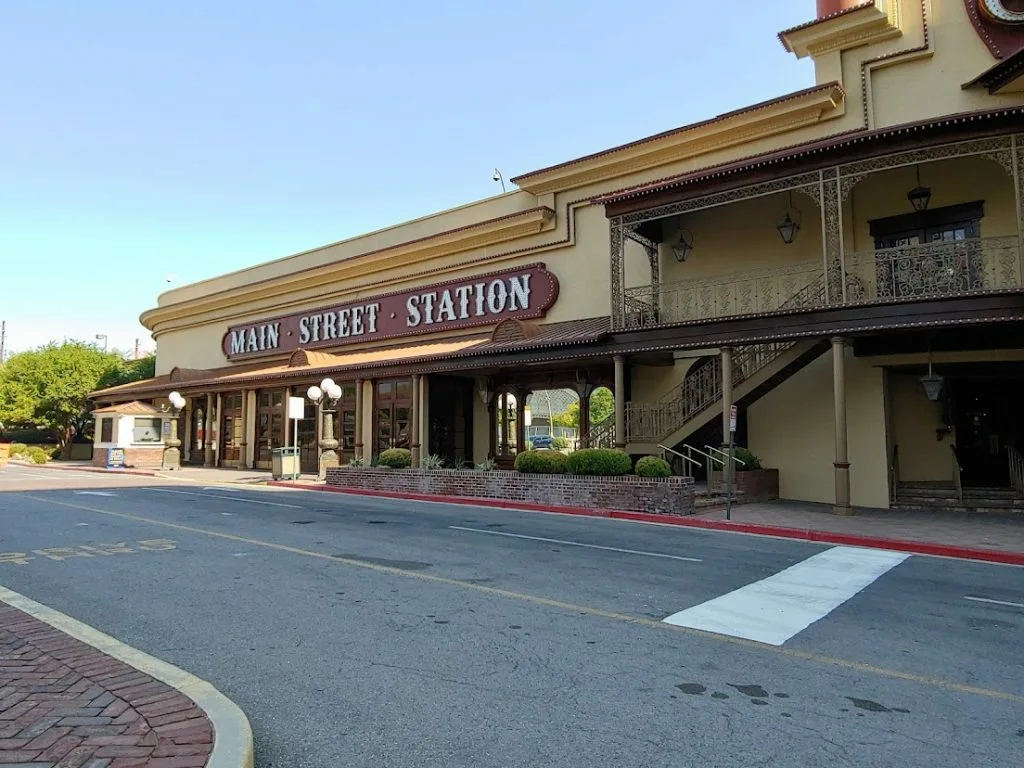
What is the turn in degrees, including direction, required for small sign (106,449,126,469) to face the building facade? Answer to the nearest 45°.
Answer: approximately 45° to its left

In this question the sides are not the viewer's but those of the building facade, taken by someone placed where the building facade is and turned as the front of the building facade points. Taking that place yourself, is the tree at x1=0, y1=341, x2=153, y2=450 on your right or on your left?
on your right

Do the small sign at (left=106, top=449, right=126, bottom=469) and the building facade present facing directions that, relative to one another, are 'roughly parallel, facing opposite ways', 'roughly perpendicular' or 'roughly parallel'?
roughly perpendicular

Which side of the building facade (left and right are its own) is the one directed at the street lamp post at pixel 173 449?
right

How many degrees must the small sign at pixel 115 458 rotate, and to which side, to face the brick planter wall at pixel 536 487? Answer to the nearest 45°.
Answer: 0° — it already faces it

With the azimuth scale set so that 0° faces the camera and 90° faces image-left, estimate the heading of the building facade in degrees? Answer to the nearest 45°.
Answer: approximately 45°

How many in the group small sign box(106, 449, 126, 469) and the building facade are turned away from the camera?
0

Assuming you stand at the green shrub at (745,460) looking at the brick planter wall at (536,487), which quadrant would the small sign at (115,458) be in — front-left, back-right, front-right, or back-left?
front-right

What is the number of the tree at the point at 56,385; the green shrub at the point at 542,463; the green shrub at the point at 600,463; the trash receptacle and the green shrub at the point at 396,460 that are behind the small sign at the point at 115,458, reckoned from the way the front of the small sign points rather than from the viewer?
1

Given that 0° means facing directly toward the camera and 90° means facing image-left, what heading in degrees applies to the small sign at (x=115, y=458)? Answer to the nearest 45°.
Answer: approximately 0°
